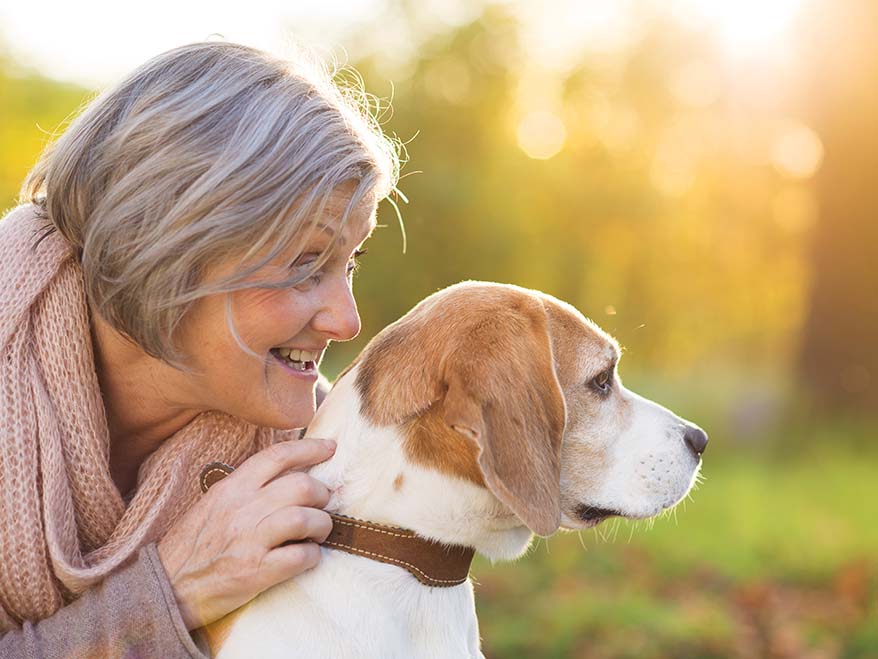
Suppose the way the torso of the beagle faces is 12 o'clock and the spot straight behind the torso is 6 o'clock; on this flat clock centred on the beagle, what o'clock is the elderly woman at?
The elderly woman is roughly at 7 o'clock from the beagle.

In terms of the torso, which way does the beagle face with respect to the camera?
to the viewer's right
